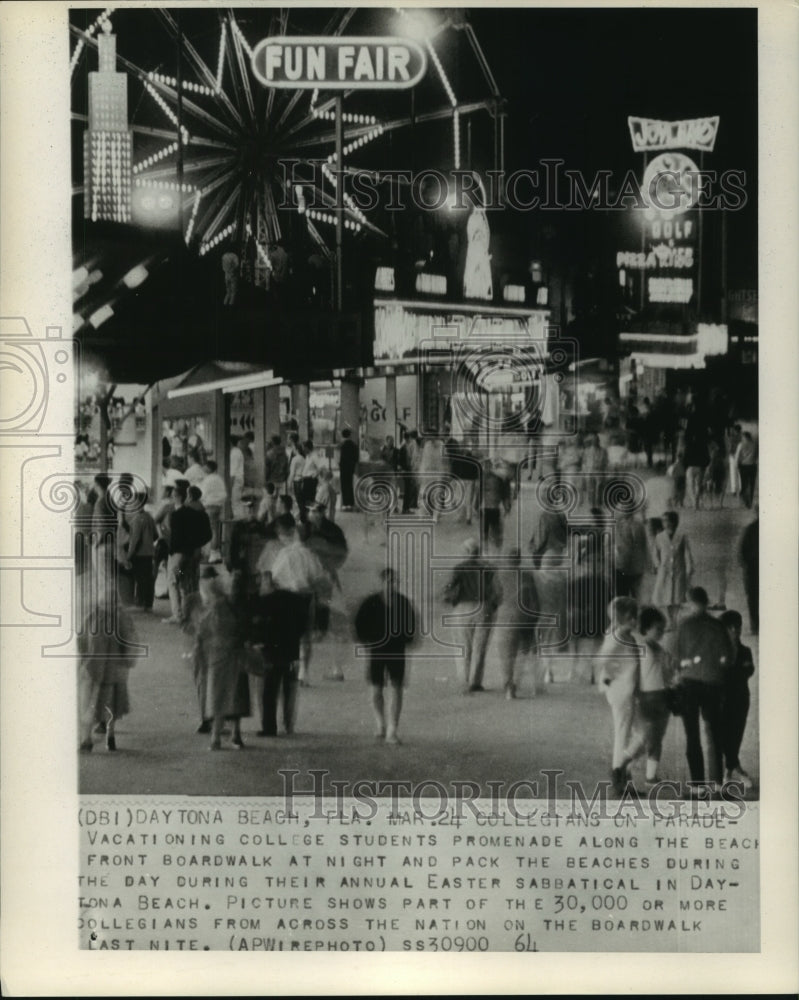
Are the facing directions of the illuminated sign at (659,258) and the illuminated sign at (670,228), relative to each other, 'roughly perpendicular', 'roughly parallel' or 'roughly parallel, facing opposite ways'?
roughly parallel

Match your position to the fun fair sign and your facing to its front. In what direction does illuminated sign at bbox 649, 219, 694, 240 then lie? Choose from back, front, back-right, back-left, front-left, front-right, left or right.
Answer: left

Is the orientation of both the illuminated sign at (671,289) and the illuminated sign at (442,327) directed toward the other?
no

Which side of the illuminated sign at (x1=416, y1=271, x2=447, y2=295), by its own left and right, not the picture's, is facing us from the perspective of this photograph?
front

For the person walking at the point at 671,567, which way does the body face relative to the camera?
toward the camera

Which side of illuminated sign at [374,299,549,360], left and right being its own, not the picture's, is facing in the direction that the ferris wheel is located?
right

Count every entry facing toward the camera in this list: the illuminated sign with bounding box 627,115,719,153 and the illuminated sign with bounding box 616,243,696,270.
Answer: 2

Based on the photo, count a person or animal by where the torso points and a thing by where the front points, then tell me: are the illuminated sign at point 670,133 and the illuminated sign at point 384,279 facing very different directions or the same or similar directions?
same or similar directions

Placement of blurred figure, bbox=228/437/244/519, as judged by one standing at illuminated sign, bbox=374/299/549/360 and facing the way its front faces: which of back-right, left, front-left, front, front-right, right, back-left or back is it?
right

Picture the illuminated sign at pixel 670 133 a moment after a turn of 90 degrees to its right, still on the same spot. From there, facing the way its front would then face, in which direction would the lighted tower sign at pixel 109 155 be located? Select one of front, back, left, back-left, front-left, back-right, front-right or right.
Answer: front

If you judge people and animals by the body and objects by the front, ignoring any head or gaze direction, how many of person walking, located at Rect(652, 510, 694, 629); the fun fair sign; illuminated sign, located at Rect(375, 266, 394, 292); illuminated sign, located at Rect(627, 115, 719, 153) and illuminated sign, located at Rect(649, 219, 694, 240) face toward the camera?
5

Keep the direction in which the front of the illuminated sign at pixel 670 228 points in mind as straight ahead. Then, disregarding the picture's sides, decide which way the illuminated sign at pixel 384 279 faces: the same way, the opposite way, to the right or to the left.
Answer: the same way

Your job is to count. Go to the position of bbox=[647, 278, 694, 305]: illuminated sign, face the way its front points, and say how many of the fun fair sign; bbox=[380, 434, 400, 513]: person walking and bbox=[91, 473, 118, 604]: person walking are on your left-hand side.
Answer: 0

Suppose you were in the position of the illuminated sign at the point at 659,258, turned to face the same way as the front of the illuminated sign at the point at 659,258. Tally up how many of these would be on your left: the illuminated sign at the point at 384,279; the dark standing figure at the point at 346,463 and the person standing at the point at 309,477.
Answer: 0

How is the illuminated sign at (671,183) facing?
toward the camera
